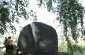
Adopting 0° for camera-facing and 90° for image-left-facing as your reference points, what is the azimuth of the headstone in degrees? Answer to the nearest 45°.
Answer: approximately 0°

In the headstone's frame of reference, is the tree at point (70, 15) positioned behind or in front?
behind
